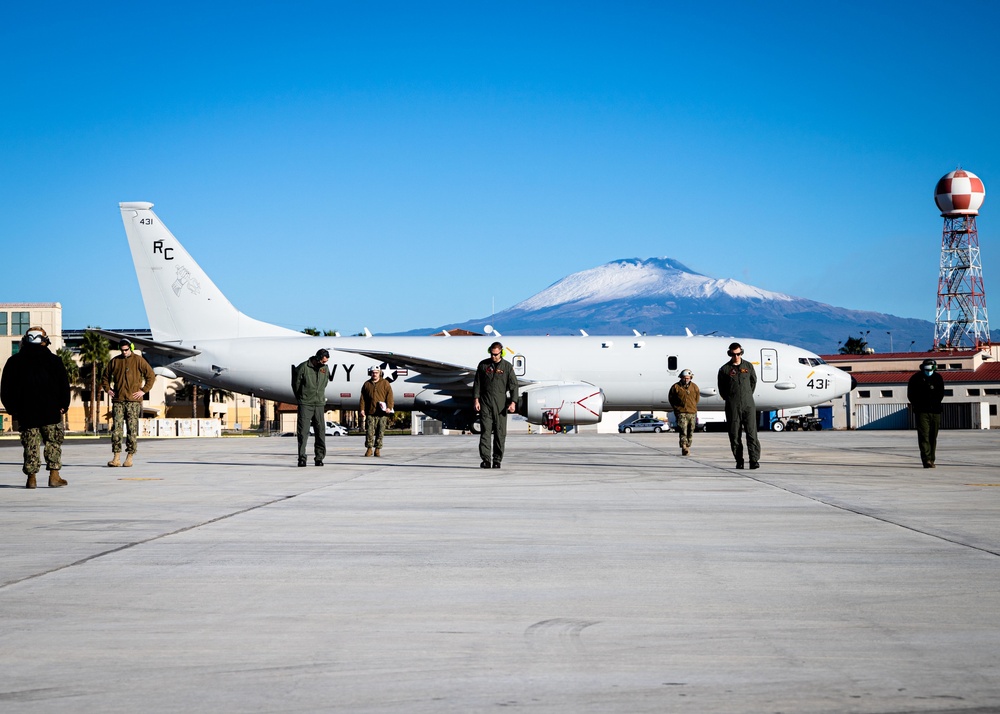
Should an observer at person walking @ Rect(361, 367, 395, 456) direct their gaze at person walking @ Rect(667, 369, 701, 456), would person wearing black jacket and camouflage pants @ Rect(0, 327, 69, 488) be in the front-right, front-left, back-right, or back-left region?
back-right

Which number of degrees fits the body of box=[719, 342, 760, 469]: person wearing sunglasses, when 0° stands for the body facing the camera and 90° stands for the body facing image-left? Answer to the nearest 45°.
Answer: approximately 0°

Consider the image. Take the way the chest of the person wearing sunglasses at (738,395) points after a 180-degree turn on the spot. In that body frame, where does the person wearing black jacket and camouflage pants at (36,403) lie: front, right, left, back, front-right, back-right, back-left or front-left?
back-left

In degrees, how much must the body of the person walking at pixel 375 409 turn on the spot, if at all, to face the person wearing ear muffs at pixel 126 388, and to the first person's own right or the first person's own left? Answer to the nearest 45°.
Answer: approximately 45° to the first person's own right

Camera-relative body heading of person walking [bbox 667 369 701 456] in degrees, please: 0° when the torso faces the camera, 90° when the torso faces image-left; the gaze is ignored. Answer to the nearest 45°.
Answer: approximately 0°

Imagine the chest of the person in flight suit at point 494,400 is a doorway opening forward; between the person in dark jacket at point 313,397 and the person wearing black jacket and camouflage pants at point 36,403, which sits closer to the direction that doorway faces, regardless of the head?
the person wearing black jacket and camouflage pants

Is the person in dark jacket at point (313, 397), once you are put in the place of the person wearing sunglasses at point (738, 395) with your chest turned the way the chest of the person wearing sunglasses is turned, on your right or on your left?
on your right
